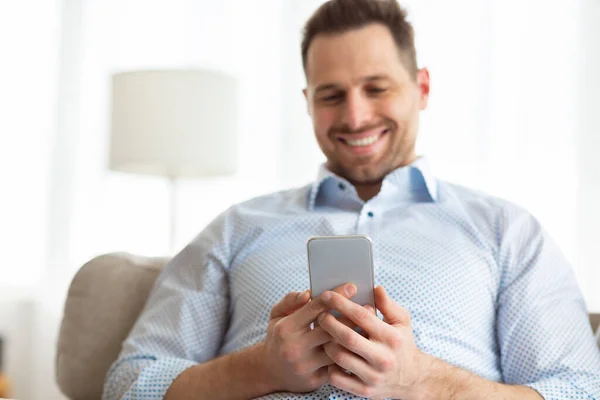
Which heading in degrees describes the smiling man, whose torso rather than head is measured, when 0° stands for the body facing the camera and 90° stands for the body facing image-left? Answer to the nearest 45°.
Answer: approximately 0°
